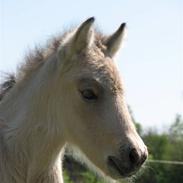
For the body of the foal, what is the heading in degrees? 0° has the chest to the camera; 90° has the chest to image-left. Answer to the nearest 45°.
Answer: approximately 270°
